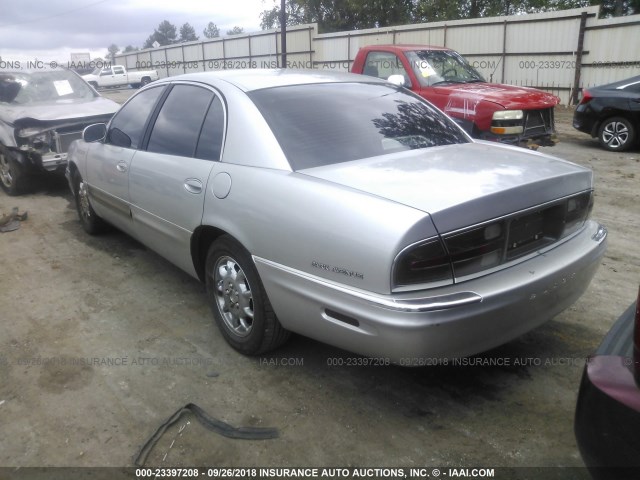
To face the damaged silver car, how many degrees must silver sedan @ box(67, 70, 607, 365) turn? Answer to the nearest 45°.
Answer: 0° — it already faces it

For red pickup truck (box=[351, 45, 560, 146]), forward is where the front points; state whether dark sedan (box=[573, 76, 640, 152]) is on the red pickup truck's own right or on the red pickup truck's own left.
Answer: on the red pickup truck's own left

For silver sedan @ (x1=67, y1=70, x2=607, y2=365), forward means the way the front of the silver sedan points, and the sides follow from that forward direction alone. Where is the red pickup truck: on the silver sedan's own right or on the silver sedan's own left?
on the silver sedan's own right

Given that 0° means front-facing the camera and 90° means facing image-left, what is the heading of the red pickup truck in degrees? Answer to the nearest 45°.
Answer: approximately 315°

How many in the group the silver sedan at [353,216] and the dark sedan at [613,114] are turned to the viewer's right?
1

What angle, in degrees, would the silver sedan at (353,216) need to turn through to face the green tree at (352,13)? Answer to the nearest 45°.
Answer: approximately 45° to its right

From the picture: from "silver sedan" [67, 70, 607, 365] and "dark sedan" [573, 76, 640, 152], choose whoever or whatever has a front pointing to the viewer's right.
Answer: the dark sedan

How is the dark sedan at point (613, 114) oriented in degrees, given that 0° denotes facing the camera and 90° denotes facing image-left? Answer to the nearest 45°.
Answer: approximately 270°

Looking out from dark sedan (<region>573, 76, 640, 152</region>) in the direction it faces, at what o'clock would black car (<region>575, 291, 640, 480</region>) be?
The black car is roughly at 3 o'clock from the dark sedan.

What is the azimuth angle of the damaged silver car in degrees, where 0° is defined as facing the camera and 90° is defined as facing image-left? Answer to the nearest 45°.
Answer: approximately 315°

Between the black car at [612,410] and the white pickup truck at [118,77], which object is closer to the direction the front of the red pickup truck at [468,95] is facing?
the black car

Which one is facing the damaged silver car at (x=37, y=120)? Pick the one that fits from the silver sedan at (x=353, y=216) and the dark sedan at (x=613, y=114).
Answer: the silver sedan

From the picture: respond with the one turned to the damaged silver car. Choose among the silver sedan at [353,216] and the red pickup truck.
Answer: the silver sedan

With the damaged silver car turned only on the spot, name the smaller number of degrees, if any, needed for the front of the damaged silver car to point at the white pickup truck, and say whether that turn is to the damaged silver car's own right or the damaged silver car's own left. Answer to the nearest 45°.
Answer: approximately 135° to the damaged silver car's own left

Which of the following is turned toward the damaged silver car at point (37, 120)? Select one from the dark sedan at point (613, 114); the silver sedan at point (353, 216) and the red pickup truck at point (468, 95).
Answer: the silver sedan

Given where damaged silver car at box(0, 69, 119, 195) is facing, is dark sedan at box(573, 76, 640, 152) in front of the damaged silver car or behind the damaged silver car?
in front
